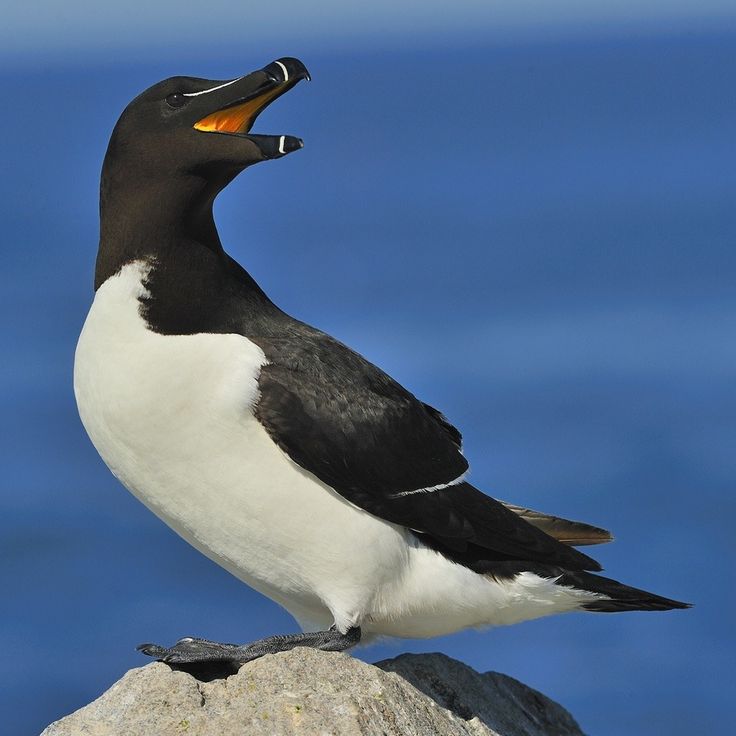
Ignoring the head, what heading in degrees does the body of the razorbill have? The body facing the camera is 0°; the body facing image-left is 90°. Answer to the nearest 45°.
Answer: approximately 90°
